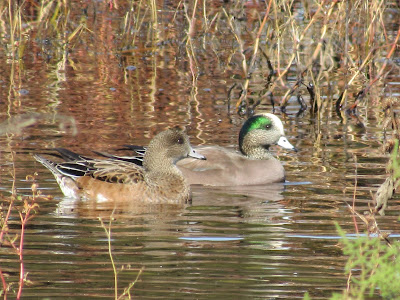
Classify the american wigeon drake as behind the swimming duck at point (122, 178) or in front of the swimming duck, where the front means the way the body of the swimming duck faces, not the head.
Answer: in front

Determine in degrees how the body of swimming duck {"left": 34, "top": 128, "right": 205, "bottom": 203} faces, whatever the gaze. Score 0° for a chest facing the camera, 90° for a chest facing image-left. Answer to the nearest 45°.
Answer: approximately 270°

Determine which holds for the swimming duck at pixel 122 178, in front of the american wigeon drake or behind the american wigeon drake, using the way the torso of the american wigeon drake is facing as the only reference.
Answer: behind

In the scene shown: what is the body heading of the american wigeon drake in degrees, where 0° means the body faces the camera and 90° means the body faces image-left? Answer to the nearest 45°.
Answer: approximately 270°

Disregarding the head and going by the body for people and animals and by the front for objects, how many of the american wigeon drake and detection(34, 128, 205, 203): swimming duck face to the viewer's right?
2
